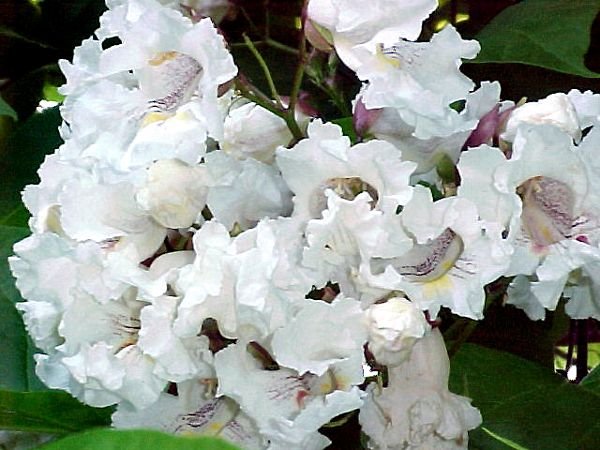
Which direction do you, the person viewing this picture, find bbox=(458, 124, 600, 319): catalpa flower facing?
facing the viewer

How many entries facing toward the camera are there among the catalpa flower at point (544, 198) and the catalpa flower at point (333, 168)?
2

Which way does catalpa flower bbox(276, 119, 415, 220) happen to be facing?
toward the camera
